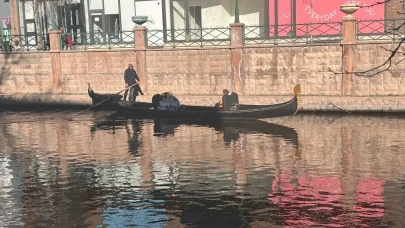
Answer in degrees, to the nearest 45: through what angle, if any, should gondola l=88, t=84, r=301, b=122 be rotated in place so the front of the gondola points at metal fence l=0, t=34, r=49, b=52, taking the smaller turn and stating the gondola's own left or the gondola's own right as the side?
approximately 135° to the gondola's own left

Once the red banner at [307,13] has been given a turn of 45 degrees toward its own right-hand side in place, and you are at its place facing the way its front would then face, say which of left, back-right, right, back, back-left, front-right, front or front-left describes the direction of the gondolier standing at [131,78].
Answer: front

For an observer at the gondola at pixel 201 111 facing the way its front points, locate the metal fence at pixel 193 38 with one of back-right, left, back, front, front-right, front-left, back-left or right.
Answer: left

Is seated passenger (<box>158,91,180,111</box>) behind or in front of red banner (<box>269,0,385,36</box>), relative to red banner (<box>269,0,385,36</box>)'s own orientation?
in front

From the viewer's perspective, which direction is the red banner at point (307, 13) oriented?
toward the camera

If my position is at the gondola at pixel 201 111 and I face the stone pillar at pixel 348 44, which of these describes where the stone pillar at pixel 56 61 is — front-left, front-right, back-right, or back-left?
back-left

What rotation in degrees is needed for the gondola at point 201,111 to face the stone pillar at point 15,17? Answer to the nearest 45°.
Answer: approximately 135° to its left

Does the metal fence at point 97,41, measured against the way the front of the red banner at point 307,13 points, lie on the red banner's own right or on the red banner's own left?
on the red banner's own right

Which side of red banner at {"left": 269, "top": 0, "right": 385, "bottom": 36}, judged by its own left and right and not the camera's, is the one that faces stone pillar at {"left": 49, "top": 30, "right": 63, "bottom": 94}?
right

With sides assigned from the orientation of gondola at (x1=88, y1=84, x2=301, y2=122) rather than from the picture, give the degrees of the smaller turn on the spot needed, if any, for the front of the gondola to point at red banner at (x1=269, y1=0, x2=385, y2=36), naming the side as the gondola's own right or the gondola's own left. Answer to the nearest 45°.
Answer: approximately 45° to the gondola's own left

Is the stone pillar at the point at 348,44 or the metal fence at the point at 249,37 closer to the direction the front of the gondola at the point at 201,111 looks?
the stone pillar

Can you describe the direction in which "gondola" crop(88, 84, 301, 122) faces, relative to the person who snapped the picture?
facing to the right of the viewer

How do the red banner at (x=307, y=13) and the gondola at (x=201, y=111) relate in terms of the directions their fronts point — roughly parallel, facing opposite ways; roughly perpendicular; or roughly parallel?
roughly perpendicular

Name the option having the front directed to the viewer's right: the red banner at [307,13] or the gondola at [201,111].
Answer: the gondola

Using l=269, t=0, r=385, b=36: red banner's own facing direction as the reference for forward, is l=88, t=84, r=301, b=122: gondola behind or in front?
in front

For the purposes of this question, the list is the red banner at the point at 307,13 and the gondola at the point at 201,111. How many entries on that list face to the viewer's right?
1
